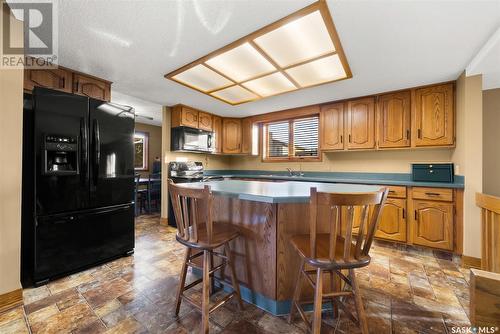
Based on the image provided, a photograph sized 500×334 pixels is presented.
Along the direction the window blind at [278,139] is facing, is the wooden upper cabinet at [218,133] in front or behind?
in front

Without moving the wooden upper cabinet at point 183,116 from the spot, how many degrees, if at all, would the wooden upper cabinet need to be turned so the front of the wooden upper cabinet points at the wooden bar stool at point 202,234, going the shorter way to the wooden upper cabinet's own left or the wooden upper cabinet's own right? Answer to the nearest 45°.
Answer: approximately 45° to the wooden upper cabinet's own right

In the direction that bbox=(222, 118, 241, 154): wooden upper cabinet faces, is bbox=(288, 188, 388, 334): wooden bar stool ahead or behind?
ahead

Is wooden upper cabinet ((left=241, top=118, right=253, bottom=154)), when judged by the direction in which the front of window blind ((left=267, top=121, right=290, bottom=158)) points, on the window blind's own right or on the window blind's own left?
on the window blind's own right

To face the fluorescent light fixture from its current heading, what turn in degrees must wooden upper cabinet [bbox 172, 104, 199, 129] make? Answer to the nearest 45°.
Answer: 0° — it already faces it

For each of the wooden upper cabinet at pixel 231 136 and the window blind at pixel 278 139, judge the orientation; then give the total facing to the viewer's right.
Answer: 0

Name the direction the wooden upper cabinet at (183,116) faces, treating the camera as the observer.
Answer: facing the viewer and to the right of the viewer

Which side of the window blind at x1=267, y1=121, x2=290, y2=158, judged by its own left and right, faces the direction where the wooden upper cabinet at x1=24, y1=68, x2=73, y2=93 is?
front

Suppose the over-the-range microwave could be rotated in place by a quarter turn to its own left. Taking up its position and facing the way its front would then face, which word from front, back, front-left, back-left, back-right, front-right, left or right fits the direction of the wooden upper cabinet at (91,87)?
back
